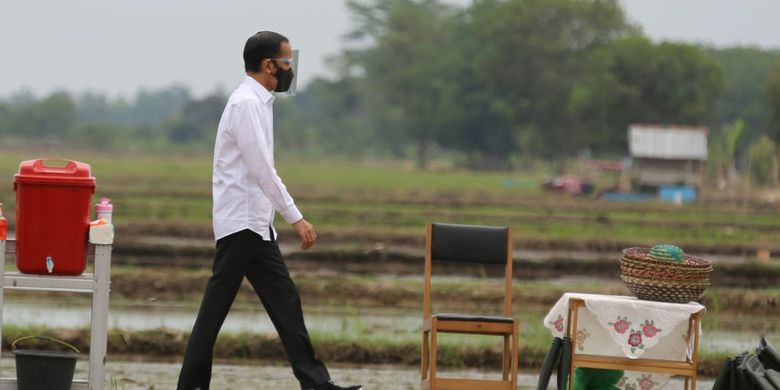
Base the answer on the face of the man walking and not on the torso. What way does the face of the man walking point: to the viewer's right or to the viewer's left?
to the viewer's right

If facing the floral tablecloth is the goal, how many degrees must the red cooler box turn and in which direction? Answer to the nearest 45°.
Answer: approximately 90° to its left

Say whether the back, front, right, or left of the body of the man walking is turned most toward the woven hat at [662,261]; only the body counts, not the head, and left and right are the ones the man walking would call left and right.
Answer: front

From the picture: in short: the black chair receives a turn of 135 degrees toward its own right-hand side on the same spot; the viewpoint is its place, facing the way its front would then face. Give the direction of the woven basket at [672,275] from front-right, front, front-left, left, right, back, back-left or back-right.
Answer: back-right

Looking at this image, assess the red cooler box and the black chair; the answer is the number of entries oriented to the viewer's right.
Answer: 0

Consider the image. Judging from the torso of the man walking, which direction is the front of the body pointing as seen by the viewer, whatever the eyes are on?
to the viewer's right

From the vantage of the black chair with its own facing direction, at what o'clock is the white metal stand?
The white metal stand is roughly at 2 o'clock from the black chair.

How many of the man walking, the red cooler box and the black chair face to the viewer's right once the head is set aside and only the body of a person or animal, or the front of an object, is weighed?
1

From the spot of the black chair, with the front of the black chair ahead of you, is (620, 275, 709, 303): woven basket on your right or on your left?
on your left

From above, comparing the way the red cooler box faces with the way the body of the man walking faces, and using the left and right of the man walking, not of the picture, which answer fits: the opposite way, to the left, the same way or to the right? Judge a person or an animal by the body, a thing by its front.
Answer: to the right

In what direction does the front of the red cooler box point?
toward the camera

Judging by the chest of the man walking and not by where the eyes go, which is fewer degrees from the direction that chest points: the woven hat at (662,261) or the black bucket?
the woven hat

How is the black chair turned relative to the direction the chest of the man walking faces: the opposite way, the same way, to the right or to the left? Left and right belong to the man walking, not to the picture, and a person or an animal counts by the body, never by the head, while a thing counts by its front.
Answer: to the right

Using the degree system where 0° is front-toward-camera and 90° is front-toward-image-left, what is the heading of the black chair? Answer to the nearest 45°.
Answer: approximately 0°

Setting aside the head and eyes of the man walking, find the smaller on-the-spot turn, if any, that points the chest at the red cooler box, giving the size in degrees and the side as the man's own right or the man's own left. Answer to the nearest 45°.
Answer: approximately 180°
